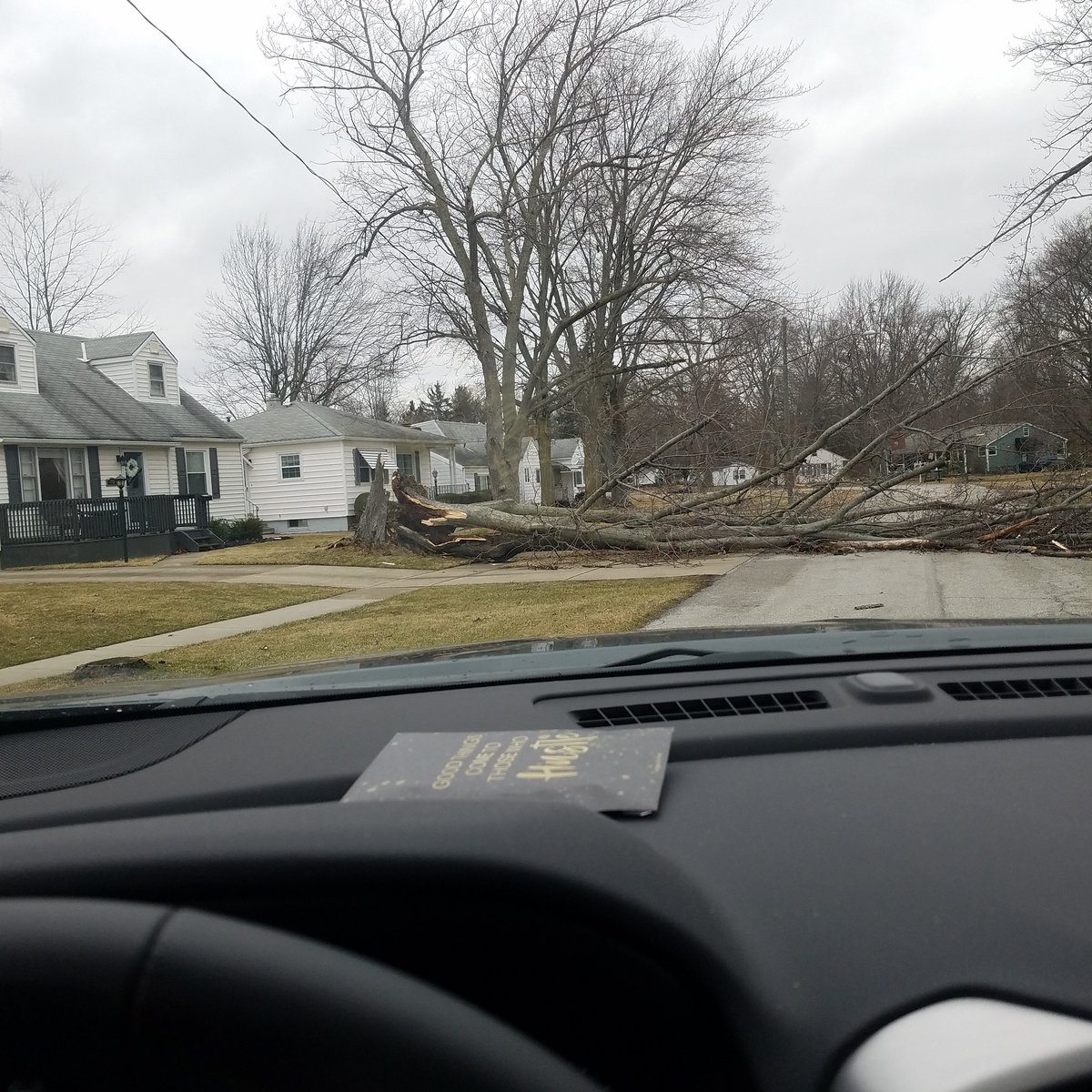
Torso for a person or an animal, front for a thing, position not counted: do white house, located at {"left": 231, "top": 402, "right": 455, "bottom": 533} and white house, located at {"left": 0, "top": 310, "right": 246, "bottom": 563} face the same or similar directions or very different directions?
same or similar directions

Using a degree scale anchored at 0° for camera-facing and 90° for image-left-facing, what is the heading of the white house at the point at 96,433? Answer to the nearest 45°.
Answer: approximately 315°

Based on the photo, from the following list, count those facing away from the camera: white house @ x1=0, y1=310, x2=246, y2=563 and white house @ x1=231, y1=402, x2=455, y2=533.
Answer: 0

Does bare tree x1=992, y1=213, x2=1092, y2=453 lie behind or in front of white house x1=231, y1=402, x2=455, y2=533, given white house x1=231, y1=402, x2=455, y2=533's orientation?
in front

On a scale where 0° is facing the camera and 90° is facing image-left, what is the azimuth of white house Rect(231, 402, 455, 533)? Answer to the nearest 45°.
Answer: approximately 315°

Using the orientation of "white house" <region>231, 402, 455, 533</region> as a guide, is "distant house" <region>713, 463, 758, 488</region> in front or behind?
in front

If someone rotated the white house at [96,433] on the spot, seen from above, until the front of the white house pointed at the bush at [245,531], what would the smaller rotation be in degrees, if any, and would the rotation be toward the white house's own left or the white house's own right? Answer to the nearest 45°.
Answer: approximately 45° to the white house's own left

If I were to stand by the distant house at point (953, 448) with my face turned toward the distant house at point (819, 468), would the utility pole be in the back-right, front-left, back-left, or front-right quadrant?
front-left
